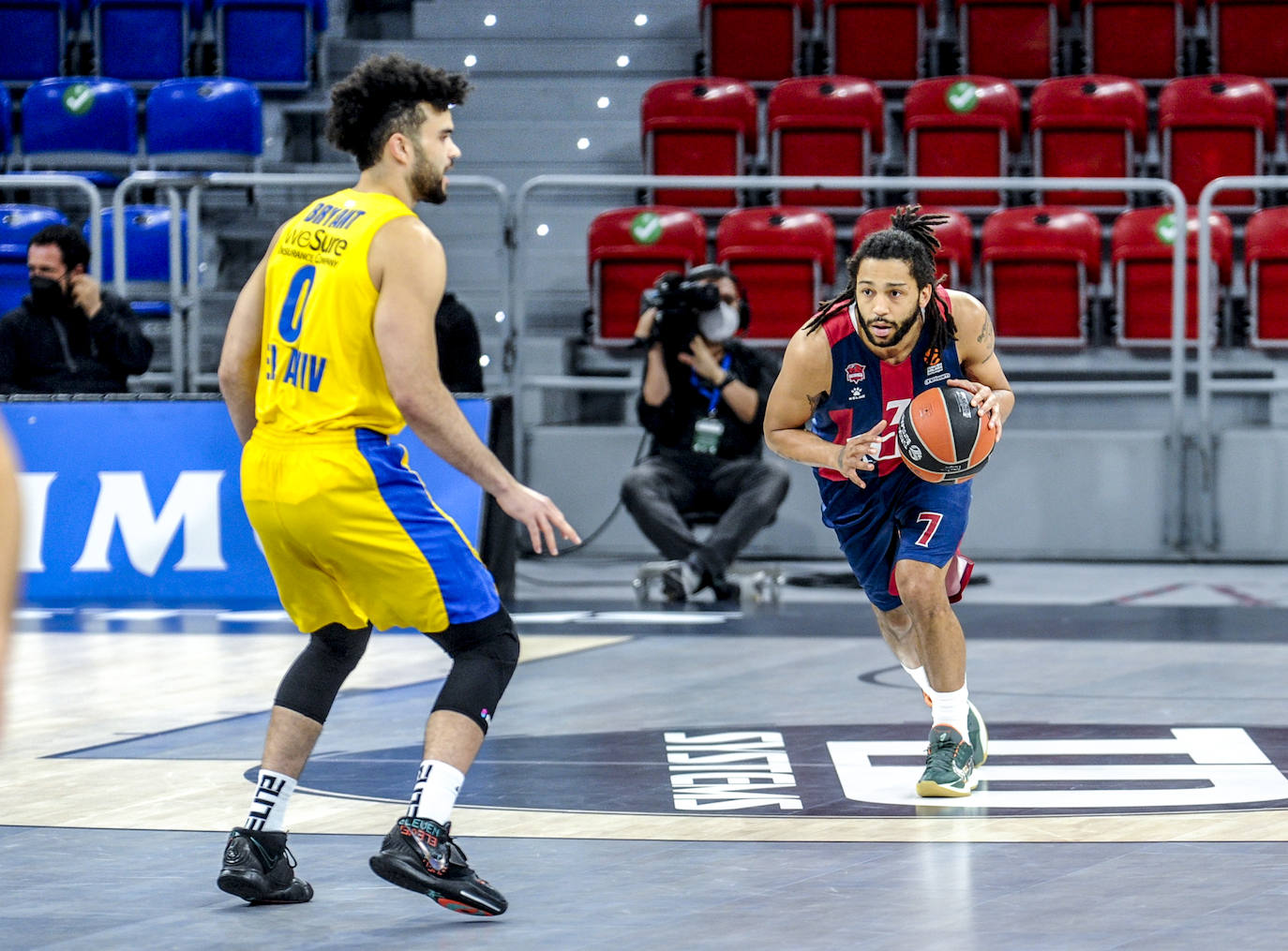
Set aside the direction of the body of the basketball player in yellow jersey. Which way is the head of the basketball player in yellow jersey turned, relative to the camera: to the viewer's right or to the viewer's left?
to the viewer's right

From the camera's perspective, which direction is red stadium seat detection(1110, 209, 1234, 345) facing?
toward the camera

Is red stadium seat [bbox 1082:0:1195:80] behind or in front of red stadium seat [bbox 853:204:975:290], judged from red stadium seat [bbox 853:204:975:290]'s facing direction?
behind

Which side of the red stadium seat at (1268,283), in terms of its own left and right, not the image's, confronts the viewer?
front

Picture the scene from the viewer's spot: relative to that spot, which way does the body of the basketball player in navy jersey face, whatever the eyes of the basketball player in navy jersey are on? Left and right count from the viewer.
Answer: facing the viewer

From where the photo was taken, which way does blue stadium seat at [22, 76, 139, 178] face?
toward the camera

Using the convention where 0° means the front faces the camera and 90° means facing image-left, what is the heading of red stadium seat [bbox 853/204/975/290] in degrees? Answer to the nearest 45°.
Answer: approximately 0°

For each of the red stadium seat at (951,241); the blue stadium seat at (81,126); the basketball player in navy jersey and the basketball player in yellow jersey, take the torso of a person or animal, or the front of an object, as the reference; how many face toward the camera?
3
